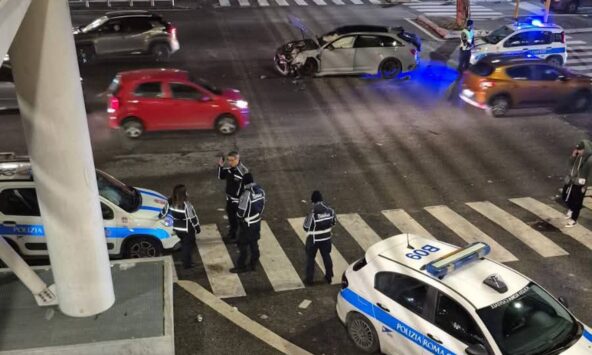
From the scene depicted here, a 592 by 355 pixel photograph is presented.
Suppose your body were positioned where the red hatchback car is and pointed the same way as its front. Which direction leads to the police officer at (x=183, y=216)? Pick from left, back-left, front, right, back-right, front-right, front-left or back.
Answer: right

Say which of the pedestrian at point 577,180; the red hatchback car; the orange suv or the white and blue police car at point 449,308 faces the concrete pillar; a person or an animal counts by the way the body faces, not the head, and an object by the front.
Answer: the pedestrian

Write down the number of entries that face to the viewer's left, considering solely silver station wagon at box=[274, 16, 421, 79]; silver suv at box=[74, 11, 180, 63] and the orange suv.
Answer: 2

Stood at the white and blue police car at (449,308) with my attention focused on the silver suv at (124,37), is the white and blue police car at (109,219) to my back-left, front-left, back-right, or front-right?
front-left

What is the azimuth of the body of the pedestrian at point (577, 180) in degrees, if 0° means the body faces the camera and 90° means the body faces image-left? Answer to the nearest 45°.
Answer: approximately 45°

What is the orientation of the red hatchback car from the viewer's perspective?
to the viewer's right

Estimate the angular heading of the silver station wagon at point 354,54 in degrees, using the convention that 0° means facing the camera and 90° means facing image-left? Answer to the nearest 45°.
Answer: approximately 90°

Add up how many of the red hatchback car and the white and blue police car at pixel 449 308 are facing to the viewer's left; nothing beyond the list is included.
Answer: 0

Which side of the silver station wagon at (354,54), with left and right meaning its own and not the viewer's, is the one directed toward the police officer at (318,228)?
left

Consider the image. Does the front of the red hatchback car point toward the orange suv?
yes

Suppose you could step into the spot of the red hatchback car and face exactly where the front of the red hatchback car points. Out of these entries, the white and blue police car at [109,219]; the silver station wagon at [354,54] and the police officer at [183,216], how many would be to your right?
2

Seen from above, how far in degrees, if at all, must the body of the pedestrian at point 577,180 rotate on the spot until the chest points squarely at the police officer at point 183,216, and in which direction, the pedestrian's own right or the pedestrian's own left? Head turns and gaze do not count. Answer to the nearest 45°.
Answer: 0° — they already face them

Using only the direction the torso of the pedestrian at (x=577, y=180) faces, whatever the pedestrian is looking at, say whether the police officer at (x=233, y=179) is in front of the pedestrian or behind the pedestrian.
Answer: in front
